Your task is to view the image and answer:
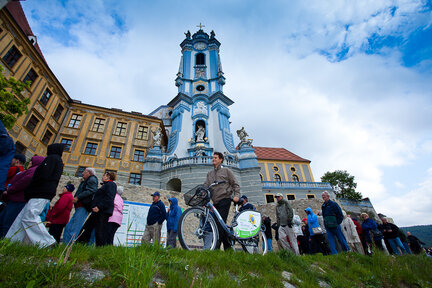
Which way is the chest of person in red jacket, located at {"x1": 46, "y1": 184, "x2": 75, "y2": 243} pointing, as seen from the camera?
to the viewer's left

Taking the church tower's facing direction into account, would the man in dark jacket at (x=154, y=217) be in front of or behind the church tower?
in front

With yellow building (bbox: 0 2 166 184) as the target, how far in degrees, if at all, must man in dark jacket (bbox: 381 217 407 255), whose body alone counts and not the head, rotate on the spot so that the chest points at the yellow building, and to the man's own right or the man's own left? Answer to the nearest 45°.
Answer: approximately 45° to the man's own right

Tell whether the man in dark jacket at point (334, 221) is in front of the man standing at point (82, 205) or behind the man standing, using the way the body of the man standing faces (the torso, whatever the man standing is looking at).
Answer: behind
